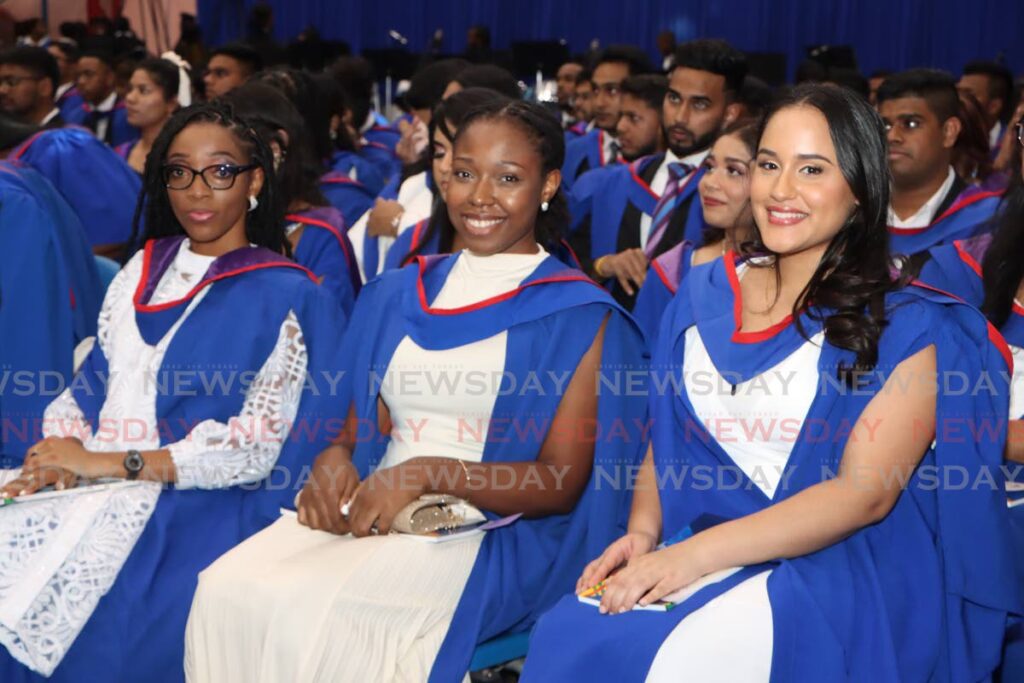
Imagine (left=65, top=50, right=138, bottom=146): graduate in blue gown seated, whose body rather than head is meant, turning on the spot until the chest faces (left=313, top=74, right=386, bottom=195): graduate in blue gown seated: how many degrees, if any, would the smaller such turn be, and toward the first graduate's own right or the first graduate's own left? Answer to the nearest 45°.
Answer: approximately 45° to the first graduate's own left

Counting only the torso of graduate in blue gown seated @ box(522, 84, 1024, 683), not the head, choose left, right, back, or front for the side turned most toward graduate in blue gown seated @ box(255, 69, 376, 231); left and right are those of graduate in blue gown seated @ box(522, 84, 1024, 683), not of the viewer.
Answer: right

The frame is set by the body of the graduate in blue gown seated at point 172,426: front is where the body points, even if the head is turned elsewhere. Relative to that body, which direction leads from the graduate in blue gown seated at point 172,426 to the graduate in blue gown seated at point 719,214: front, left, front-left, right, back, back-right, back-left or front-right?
back-left

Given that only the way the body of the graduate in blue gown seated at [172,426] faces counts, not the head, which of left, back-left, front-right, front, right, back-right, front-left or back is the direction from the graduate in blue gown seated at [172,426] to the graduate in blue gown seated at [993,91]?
back

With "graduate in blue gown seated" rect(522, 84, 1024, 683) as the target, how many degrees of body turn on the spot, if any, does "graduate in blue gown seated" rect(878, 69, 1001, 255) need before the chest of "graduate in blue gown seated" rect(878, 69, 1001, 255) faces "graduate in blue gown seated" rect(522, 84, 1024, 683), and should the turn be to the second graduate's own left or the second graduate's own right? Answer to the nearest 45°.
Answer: approximately 45° to the second graduate's own left

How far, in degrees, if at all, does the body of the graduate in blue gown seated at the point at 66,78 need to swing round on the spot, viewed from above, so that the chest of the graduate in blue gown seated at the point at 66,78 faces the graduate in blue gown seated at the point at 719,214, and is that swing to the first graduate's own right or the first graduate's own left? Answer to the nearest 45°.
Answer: approximately 45° to the first graduate's own left

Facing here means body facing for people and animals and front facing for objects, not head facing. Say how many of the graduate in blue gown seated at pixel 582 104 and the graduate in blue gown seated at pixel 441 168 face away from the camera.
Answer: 0

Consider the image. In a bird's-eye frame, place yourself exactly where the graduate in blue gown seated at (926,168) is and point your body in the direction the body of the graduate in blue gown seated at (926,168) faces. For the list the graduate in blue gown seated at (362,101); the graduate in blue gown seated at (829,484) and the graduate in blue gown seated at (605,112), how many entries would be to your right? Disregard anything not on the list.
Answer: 2

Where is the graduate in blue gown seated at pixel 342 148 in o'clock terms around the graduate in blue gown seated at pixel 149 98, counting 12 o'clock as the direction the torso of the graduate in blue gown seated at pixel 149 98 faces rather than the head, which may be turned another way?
the graduate in blue gown seated at pixel 342 148 is roughly at 9 o'clock from the graduate in blue gown seated at pixel 149 98.
